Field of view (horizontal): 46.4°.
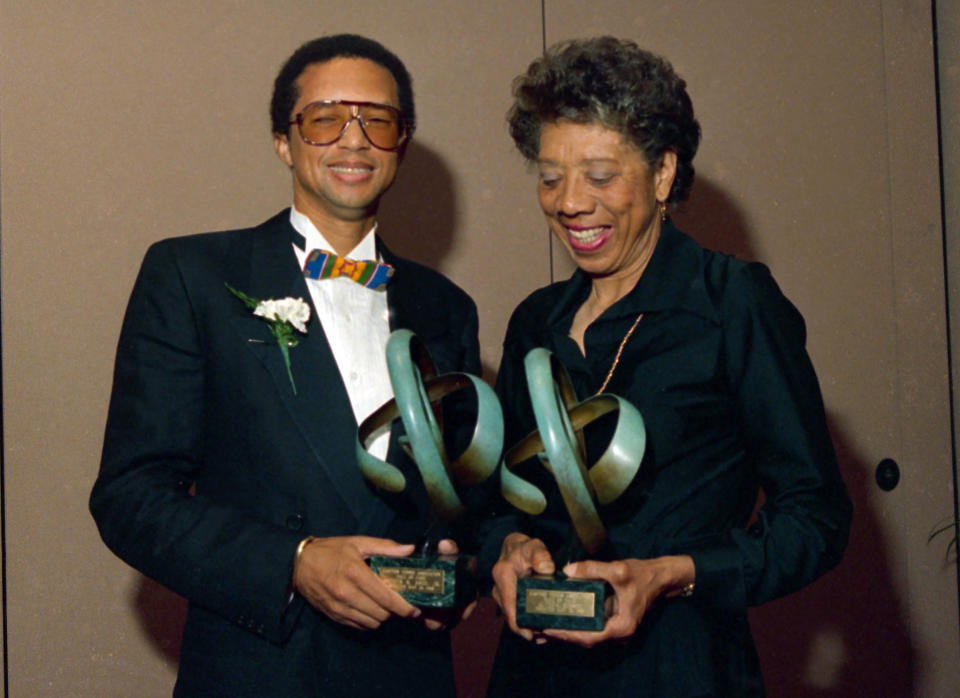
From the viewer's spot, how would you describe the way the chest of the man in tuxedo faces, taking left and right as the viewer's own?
facing the viewer and to the right of the viewer
